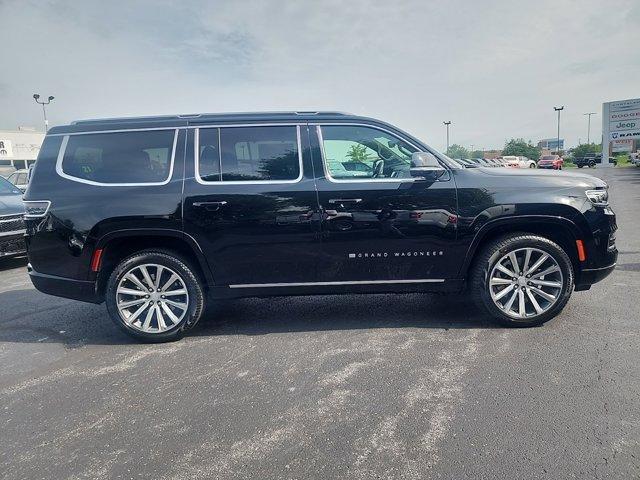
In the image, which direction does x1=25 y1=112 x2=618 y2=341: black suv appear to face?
to the viewer's right

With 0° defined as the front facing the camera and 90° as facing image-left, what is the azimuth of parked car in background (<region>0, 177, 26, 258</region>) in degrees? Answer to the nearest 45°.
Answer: approximately 315°

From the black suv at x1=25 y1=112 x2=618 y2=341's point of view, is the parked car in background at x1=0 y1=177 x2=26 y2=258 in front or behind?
behind
